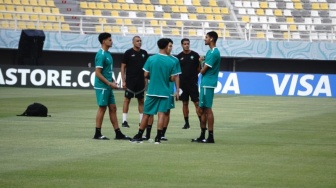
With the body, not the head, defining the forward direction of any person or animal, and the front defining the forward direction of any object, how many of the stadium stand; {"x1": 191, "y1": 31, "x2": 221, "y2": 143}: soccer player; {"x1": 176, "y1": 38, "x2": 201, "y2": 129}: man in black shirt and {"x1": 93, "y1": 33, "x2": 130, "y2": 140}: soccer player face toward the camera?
2

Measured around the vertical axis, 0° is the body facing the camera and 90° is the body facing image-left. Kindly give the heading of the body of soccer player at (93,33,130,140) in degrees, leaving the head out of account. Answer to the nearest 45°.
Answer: approximately 270°

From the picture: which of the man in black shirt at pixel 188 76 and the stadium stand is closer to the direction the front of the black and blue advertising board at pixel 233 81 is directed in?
the man in black shirt

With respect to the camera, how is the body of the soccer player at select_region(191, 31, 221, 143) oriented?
to the viewer's left

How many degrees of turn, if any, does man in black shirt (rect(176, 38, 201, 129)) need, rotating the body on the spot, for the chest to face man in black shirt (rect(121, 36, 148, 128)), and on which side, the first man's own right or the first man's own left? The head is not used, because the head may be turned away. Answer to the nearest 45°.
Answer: approximately 90° to the first man's own right

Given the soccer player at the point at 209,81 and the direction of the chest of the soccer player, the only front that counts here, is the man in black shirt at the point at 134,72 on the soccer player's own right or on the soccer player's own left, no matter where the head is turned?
on the soccer player's own right

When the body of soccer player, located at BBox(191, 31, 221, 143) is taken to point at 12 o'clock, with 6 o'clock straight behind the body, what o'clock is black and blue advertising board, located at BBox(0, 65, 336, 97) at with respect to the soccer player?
The black and blue advertising board is roughly at 3 o'clock from the soccer player.

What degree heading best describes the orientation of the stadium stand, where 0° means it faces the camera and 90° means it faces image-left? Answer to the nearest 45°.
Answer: approximately 0°

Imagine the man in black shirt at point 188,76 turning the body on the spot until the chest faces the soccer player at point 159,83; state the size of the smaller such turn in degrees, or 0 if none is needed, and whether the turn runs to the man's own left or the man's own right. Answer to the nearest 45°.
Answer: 0° — they already face them
